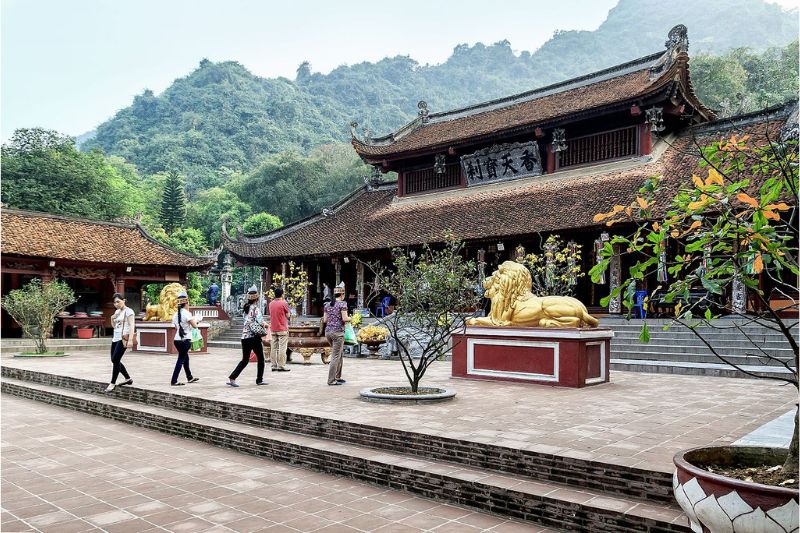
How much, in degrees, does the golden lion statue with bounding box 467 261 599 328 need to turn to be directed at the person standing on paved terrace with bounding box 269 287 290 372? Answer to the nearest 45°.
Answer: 0° — it already faces them

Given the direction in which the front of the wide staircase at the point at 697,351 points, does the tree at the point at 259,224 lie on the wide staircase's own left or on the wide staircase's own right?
on the wide staircase's own right

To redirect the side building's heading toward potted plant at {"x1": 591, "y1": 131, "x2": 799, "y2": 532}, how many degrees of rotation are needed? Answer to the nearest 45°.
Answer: approximately 45° to its right

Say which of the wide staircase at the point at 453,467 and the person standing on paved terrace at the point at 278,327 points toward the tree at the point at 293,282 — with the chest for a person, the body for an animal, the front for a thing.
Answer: the person standing on paved terrace

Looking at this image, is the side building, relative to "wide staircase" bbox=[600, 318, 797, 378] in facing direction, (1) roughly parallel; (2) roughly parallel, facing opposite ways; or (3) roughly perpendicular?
roughly perpendicular

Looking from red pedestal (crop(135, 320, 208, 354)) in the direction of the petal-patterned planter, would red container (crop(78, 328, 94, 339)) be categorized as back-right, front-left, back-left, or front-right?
back-right

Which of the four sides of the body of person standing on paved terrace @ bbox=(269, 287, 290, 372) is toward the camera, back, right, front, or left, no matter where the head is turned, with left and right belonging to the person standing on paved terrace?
back

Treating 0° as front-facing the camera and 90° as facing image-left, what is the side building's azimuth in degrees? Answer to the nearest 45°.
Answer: approximately 315°

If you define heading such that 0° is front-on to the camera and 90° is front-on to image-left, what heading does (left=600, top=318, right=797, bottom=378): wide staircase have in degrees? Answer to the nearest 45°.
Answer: approximately 0°

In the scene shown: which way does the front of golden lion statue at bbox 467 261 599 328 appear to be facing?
to the viewer's left

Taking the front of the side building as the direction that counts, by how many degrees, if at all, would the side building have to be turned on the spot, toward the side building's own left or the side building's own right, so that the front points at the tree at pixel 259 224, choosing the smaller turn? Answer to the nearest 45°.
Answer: approximately 90° to the side building's own left
